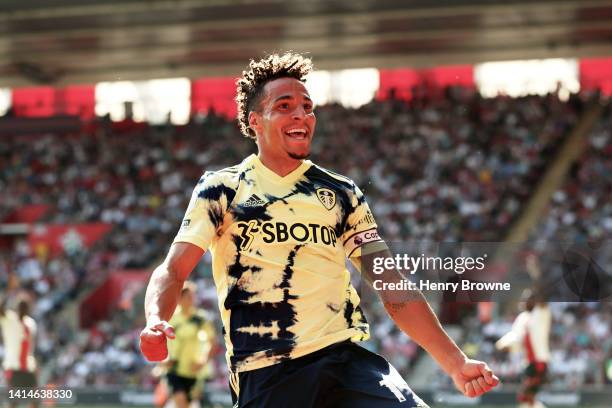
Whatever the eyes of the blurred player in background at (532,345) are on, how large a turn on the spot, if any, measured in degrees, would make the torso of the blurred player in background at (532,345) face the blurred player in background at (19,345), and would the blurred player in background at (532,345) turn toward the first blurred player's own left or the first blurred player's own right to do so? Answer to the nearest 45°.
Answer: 0° — they already face them

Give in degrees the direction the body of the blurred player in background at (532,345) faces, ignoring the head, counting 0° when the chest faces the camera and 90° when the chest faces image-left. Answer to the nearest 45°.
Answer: approximately 90°

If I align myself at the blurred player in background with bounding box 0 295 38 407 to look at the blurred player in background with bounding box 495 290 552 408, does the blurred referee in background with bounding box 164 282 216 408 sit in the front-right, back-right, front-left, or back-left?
front-right

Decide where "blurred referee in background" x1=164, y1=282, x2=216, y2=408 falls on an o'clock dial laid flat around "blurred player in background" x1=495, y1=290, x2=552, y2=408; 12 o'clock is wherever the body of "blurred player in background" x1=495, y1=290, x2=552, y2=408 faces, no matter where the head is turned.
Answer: "blurred referee in background" x1=164, y1=282, x2=216, y2=408 is roughly at 11 o'clock from "blurred player in background" x1=495, y1=290, x2=552, y2=408.
